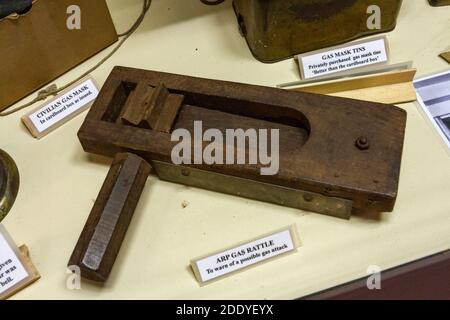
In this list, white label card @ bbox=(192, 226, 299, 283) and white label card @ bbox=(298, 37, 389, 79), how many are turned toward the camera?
2

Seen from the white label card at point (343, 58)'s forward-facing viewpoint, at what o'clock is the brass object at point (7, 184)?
The brass object is roughly at 2 o'clock from the white label card.

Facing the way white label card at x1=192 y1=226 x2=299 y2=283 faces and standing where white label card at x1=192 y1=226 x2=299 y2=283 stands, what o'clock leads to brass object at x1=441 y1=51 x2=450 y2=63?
The brass object is roughly at 8 o'clock from the white label card.

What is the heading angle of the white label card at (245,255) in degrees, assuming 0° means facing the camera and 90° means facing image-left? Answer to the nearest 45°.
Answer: approximately 0°

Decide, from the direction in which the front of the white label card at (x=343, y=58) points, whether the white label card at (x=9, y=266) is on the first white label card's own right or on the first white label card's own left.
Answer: on the first white label card's own right
